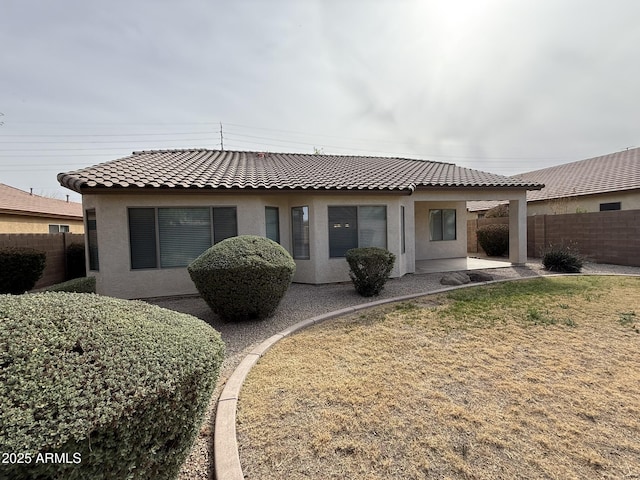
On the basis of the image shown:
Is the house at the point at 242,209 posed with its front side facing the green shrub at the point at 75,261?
no

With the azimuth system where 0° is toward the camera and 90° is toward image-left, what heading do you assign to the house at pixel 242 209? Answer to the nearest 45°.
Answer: approximately 180°

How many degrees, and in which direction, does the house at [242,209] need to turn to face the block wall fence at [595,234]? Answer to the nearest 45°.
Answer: approximately 90° to its right

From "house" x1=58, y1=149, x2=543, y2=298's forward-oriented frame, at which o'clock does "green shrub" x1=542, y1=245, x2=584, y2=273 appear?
The green shrub is roughly at 3 o'clock from the house.

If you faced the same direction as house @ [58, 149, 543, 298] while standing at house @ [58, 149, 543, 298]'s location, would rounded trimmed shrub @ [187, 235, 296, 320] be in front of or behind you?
behind

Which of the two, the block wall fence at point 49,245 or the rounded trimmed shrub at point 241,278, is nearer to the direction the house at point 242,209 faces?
the block wall fence

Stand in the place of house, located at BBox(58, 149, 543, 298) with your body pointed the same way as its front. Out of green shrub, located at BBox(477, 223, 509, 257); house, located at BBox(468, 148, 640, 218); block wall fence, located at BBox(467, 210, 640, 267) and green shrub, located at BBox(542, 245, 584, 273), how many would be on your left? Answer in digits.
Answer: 0

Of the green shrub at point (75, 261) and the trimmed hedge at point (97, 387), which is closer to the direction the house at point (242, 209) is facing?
the green shrub

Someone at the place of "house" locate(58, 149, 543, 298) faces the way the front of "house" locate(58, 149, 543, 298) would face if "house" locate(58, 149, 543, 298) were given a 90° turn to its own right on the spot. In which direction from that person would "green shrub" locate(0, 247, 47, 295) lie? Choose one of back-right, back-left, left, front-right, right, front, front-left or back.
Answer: back

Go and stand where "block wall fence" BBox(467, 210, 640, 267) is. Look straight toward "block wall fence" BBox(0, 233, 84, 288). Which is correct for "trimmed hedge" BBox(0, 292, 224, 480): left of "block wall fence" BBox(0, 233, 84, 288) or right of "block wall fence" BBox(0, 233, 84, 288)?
left

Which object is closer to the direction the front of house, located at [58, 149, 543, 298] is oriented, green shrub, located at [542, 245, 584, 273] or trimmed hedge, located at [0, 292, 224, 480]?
the green shrub

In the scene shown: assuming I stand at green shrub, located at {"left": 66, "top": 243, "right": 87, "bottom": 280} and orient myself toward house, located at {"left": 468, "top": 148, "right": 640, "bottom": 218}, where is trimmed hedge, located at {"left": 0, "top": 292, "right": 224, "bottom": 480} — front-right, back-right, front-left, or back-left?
front-right

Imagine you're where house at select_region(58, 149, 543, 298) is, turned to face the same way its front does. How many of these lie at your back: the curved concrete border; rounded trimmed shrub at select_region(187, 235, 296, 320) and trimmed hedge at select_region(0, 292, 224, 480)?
3

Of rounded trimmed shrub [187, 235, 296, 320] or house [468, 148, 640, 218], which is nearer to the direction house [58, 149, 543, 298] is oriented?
the house

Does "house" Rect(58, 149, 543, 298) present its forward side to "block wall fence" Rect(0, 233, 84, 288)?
no

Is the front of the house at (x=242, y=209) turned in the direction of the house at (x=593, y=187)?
no

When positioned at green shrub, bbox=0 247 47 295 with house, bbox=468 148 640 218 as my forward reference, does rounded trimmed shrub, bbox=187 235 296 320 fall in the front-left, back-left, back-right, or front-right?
front-right

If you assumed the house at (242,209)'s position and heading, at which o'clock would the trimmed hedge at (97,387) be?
The trimmed hedge is roughly at 6 o'clock from the house.
